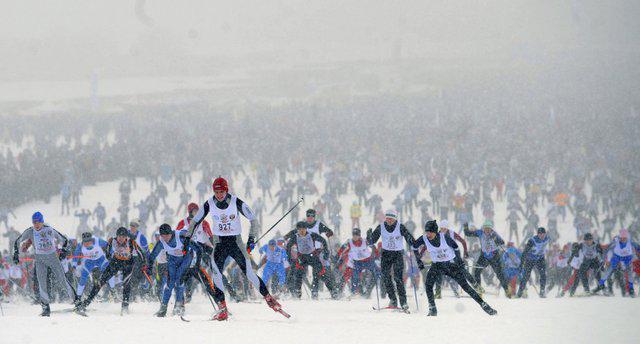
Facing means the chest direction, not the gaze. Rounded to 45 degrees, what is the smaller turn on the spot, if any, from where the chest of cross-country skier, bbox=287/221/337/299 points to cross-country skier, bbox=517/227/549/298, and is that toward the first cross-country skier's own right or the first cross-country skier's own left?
approximately 90° to the first cross-country skier's own left

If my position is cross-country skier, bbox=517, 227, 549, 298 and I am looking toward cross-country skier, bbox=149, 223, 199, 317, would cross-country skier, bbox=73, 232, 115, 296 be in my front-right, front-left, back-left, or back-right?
front-right

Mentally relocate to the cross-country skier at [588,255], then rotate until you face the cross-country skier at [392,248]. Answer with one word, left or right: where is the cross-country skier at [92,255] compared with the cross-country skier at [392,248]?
right

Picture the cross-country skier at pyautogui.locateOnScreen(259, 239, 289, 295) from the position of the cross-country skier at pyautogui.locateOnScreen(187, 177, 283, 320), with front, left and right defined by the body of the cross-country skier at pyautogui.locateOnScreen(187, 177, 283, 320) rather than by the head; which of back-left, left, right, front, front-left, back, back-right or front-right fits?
back

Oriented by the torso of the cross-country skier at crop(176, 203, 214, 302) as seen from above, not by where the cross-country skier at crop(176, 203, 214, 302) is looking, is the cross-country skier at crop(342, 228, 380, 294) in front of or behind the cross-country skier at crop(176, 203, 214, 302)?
behind

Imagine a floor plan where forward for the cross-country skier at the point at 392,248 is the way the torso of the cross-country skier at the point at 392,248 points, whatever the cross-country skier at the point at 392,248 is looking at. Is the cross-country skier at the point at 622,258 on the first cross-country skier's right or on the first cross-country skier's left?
on the first cross-country skier's left

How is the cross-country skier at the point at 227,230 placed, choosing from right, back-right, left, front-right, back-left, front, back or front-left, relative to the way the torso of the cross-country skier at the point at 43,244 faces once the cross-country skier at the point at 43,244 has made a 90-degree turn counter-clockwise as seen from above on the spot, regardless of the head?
front-right

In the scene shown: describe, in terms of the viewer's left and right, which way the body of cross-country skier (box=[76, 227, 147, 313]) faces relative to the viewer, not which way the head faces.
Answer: facing the viewer

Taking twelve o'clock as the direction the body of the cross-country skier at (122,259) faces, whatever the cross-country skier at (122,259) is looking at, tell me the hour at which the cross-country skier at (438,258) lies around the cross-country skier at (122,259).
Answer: the cross-country skier at (438,258) is roughly at 10 o'clock from the cross-country skier at (122,259).

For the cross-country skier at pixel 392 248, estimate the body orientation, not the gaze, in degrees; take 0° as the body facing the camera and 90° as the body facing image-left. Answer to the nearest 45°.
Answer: approximately 0°

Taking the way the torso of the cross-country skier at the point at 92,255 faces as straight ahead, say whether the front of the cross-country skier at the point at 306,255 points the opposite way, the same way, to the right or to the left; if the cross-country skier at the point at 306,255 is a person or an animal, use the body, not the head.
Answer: the same way

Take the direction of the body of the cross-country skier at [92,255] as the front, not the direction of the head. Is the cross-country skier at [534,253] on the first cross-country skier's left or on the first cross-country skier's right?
on the first cross-country skier's left

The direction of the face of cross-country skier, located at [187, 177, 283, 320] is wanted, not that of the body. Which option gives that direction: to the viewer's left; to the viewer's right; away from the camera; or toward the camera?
toward the camera

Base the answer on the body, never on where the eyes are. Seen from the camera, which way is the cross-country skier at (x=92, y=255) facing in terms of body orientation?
toward the camera

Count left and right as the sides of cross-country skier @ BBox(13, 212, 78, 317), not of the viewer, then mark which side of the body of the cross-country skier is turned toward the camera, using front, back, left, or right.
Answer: front

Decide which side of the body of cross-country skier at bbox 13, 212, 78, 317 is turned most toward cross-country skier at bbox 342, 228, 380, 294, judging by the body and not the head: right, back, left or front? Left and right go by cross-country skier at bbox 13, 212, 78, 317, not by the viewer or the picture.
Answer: left
